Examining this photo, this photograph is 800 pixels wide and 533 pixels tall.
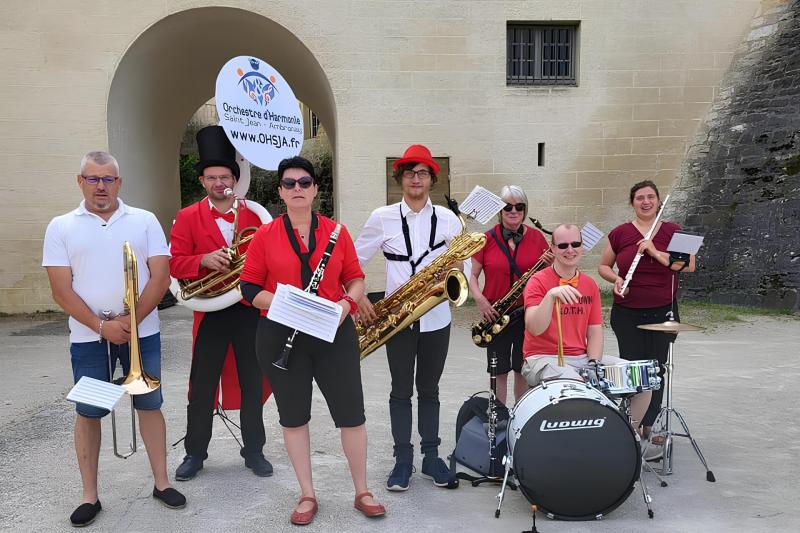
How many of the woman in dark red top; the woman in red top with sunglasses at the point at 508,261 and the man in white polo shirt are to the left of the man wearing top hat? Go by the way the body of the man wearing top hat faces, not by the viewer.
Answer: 2

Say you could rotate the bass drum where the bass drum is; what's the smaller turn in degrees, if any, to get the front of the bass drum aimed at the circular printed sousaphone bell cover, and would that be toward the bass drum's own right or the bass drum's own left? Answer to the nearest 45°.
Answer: approximately 90° to the bass drum's own right

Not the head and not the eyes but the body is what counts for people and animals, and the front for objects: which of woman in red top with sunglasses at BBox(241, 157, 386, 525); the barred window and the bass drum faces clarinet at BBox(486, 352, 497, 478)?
the barred window

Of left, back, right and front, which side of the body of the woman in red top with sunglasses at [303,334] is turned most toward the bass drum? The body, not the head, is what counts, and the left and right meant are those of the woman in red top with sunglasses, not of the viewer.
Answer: left

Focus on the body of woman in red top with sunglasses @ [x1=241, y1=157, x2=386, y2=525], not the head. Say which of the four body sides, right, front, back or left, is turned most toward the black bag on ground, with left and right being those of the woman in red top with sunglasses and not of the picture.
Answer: left

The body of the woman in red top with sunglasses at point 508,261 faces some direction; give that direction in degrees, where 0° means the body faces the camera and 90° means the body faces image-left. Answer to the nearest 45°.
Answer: approximately 0°

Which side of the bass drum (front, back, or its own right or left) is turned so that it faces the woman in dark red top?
back
